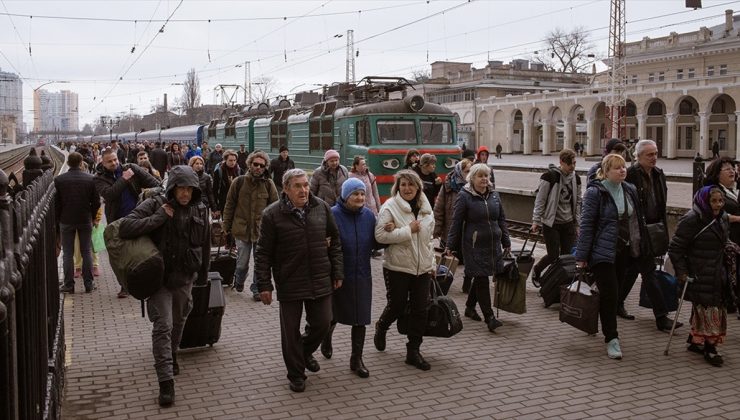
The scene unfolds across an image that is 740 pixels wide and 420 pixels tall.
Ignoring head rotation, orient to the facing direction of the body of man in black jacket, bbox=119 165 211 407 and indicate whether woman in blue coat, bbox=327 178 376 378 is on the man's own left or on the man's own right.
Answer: on the man's own left

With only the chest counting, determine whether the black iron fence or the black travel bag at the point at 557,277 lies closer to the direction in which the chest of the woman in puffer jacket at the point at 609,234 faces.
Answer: the black iron fence

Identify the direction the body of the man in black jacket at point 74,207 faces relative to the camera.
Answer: away from the camera

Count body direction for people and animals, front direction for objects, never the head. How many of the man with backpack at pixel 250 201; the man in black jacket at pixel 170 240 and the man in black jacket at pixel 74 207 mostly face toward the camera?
2

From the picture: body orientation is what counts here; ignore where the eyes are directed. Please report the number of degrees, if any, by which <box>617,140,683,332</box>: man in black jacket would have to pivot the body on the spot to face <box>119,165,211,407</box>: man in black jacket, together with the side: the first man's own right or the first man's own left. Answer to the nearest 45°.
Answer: approximately 90° to the first man's own right

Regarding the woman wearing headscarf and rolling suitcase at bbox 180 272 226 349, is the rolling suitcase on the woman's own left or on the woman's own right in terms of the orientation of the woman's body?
on the woman's own right

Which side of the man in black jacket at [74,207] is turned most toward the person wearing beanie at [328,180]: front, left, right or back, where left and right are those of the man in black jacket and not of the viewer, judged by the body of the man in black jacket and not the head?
right

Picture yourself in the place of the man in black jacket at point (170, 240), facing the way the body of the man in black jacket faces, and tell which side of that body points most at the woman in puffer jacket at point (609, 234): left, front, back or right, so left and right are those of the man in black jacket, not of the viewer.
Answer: left

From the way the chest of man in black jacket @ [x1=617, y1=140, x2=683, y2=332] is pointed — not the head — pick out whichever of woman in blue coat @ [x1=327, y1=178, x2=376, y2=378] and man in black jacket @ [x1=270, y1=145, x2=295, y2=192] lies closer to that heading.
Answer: the woman in blue coat

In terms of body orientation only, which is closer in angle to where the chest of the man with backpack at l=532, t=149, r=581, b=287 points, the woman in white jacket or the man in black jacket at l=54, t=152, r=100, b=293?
the woman in white jacket

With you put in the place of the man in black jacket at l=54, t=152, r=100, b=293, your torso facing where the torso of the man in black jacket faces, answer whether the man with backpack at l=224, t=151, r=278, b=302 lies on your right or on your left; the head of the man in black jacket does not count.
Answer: on your right

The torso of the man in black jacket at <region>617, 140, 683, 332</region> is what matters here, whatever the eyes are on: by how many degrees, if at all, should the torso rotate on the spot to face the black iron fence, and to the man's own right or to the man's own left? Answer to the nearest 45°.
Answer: approximately 45° to the man's own right

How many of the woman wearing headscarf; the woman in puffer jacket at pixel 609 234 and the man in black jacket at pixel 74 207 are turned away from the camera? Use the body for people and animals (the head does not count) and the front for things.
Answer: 1
